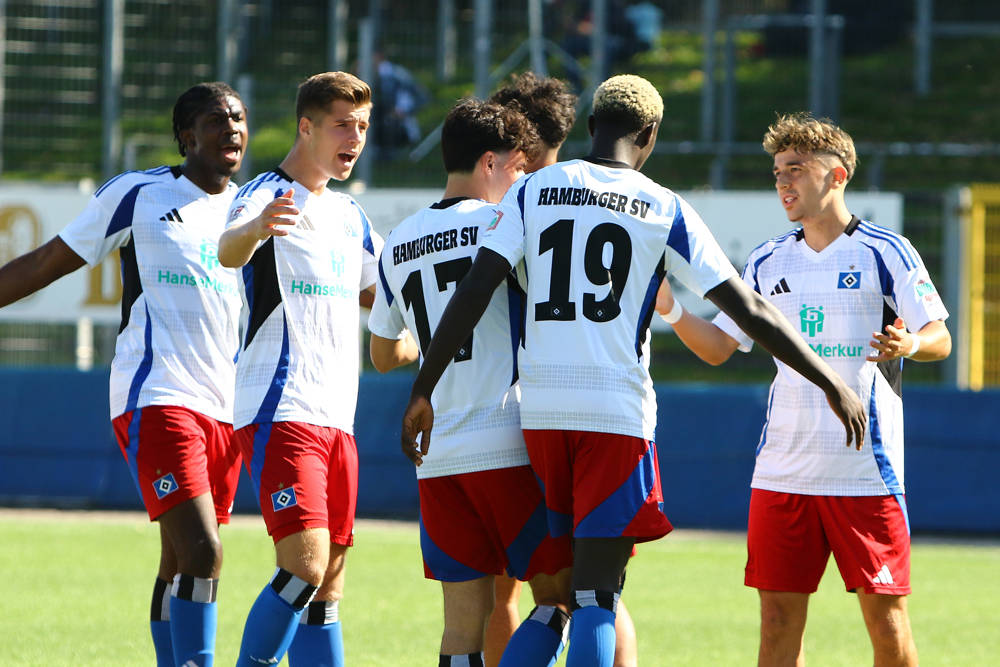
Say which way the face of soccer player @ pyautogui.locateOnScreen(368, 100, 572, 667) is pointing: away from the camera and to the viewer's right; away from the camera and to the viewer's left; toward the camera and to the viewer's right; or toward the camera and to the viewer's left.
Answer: away from the camera and to the viewer's right

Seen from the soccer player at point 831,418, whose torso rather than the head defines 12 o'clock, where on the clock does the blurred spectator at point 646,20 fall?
The blurred spectator is roughly at 4 o'clock from the soccer player.

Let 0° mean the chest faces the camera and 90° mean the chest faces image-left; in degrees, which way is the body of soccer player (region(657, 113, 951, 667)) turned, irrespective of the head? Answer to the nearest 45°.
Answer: approximately 45°

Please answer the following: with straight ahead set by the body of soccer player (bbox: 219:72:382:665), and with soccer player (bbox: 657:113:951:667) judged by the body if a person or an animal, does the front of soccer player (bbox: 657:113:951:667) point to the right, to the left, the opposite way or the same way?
to the right

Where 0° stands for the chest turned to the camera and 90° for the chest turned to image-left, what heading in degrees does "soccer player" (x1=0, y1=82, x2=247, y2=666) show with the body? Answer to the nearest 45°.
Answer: approximately 315°
